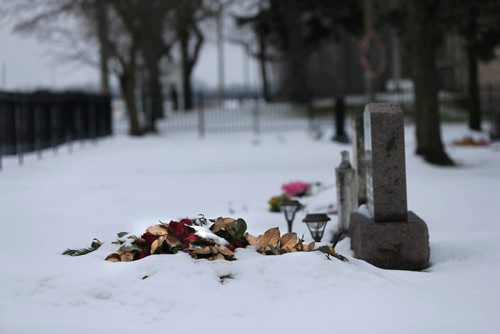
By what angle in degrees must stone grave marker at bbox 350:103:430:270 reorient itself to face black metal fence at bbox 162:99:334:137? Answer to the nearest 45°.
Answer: approximately 90° to its right

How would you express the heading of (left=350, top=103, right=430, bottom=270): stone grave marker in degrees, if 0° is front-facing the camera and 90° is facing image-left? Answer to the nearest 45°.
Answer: approximately 90°

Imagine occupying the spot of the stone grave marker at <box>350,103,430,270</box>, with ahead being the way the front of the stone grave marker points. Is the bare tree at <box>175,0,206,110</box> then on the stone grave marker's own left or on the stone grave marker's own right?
on the stone grave marker's own right

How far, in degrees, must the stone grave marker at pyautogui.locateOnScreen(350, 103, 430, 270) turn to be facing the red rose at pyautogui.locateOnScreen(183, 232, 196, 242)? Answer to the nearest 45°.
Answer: approximately 45° to its left

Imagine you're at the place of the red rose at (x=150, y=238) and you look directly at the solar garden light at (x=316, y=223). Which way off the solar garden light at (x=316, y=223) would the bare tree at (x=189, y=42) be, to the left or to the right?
left

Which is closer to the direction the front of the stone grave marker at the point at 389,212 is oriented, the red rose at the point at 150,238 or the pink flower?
the red rose

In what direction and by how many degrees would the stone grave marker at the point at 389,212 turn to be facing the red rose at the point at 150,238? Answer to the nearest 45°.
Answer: approximately 45° to its left

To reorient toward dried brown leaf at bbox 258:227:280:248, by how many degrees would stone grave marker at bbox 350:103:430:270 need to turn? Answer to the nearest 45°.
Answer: approximately 45° to its left
